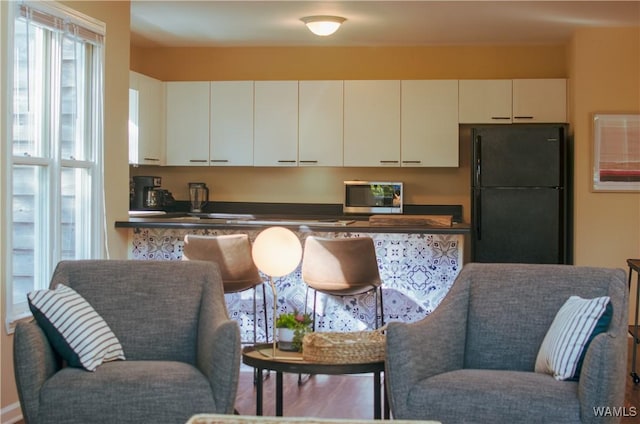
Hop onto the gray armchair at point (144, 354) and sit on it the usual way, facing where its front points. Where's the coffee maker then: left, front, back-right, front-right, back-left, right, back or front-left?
back

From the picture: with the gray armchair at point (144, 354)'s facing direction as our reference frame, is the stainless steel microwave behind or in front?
behind

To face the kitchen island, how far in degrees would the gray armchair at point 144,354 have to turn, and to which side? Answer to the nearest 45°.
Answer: approximately 135° to its left

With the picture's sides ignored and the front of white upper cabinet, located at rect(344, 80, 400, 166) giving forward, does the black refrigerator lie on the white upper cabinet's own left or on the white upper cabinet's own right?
on the white upper cabinet's own left

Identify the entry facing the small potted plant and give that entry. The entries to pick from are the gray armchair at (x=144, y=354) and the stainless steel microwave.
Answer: the stainless steel microwave

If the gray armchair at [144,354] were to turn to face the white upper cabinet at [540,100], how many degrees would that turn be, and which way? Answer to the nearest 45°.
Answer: approximately 135° to its left

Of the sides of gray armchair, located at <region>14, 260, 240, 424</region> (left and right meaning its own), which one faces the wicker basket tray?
left

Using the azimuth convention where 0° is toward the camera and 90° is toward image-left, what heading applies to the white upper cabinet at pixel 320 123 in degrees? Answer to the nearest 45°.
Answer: approximately 0°
